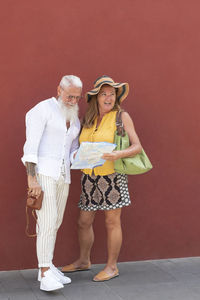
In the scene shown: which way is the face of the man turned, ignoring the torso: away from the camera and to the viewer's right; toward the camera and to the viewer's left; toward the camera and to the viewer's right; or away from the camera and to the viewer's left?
toward the camera and to the viewer's right

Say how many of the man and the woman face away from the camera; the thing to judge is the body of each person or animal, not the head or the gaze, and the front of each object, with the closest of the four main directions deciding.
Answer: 0

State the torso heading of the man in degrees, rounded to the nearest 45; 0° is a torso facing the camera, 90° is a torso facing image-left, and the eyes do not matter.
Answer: approximately 315°

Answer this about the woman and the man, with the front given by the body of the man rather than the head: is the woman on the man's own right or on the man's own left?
on the man's own left

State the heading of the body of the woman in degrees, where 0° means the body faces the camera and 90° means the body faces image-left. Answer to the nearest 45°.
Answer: approximately 45°

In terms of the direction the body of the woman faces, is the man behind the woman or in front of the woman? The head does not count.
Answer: in front
